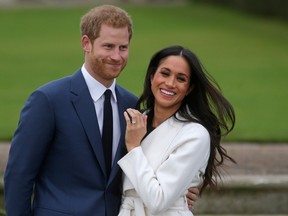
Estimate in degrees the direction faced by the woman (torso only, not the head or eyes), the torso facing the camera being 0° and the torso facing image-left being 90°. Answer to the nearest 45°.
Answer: approximately 45°

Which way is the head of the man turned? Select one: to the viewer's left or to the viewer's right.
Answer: to the viewer's right

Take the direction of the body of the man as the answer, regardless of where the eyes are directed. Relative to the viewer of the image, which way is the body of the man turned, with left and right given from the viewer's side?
facing the viewer and to the right of the viewer

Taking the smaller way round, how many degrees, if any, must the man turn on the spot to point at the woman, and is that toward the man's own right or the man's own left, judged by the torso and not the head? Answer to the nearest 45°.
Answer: approximately 45° to the man's own left

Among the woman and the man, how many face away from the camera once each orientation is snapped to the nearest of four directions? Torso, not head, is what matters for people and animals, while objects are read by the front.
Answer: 0
